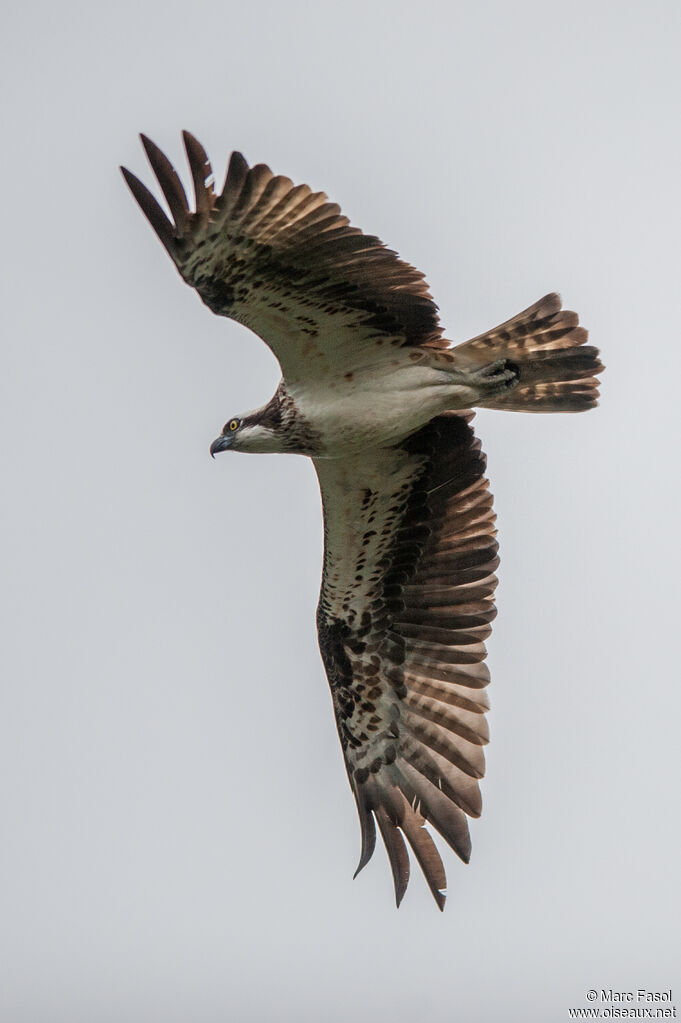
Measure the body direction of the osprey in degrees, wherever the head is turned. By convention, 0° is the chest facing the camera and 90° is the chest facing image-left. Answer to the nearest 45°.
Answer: approximately 90°
